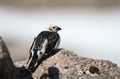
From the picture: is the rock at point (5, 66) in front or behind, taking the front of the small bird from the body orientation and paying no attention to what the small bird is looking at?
behind

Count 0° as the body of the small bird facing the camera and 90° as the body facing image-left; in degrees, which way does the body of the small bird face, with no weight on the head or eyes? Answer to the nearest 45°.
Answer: approximately 225°
